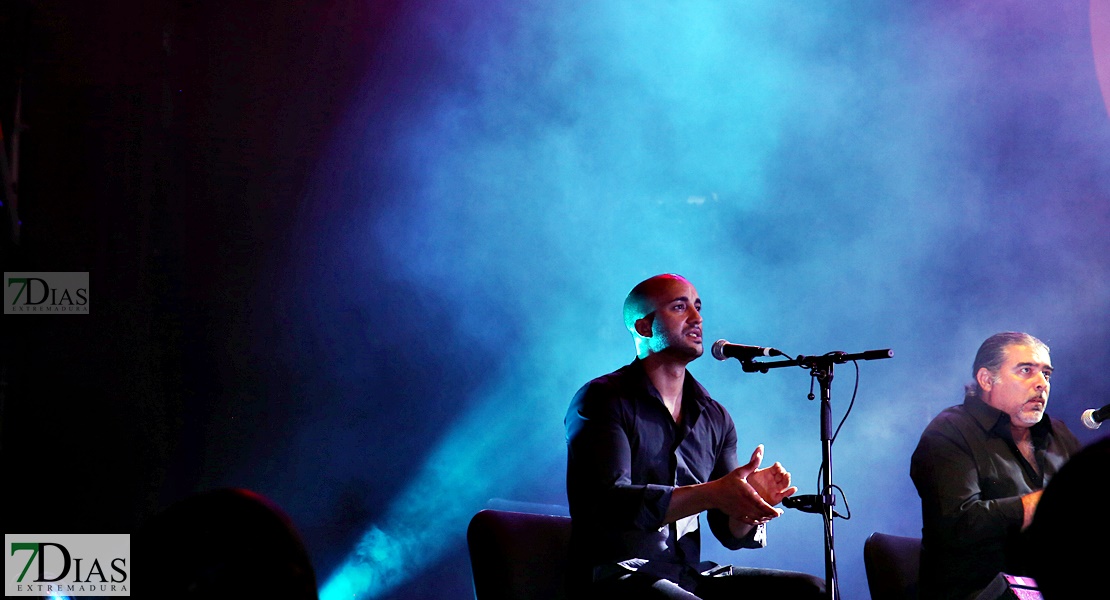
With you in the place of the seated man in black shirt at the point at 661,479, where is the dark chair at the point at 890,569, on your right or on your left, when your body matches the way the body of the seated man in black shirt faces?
on your left

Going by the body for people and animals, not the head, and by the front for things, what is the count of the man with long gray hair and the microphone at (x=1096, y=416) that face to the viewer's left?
1

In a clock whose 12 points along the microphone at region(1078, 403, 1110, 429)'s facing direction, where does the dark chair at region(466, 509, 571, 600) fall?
The dark chair is roughly at 11 o'clock from the microphone.

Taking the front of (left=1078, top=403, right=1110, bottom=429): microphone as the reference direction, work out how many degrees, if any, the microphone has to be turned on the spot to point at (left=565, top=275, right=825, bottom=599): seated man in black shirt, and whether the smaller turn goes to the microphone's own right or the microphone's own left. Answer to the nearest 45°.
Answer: approximately 45° to the microphone's own left

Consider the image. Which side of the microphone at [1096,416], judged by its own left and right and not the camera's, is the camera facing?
left

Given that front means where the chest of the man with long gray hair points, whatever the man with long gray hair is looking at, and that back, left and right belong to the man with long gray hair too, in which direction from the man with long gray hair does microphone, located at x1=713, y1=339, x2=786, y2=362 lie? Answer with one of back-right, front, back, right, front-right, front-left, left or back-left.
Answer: right

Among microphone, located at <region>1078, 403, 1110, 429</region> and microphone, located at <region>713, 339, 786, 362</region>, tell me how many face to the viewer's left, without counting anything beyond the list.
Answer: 2

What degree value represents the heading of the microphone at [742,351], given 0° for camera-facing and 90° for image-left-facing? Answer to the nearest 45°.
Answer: approximately 90°
